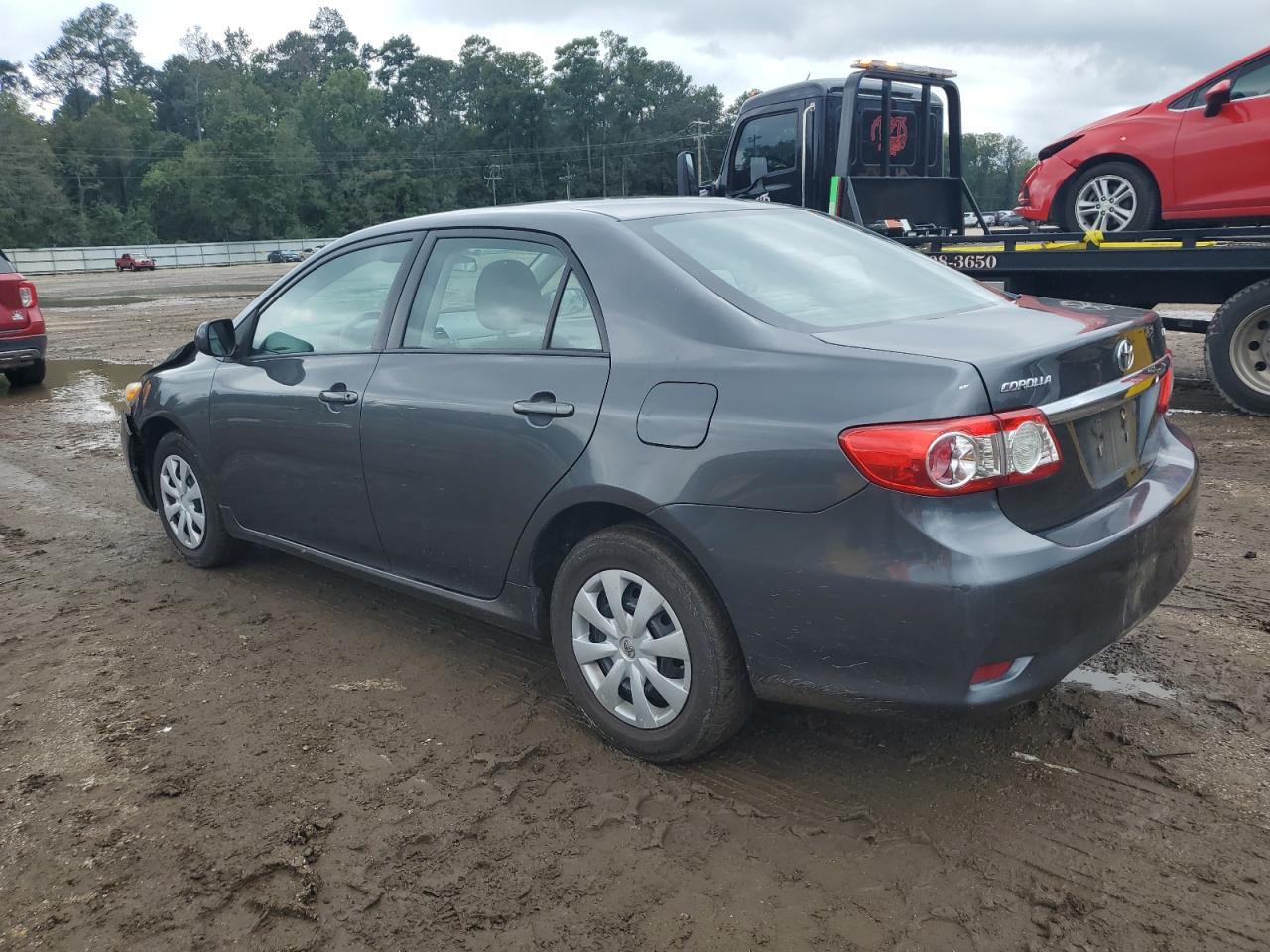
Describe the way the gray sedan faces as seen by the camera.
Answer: facing away from the viewer and to the left of the viewer

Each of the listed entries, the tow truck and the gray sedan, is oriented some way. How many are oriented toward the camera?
0

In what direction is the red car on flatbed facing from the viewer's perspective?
to the viewer's left

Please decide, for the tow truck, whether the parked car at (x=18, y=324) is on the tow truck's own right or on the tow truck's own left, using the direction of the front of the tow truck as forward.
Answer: on the tow truck's own left

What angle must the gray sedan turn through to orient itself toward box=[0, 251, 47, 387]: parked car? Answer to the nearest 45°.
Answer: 0° — it already faces it

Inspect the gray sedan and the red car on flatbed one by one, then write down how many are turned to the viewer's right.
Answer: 0

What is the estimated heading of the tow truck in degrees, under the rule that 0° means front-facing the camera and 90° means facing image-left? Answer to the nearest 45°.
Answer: approximately 135°

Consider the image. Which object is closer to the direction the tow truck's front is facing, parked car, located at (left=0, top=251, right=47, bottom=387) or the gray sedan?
the parked car

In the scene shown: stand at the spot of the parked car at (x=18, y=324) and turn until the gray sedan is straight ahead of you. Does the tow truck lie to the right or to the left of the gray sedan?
left
